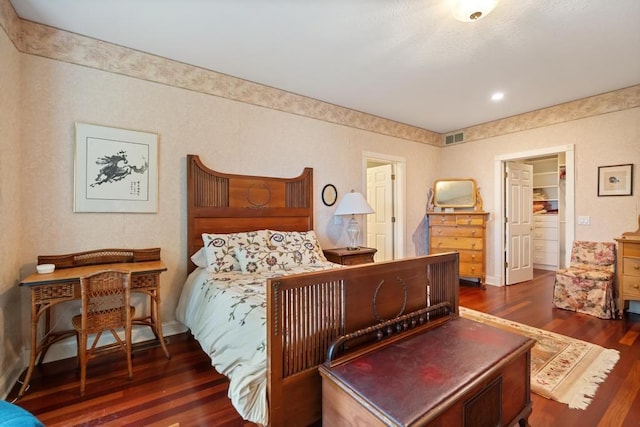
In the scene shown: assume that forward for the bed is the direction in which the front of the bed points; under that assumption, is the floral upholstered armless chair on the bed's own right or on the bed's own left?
on the bed's own left

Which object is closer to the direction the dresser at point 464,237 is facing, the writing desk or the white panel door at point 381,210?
the writing desk

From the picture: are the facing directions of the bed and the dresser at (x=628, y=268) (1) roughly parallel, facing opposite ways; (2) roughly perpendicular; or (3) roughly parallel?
roughly perpendicular

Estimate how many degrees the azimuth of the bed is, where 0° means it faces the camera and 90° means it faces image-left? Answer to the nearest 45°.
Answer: approximately 315°

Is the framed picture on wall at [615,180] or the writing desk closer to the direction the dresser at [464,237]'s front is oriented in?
the writing desk
